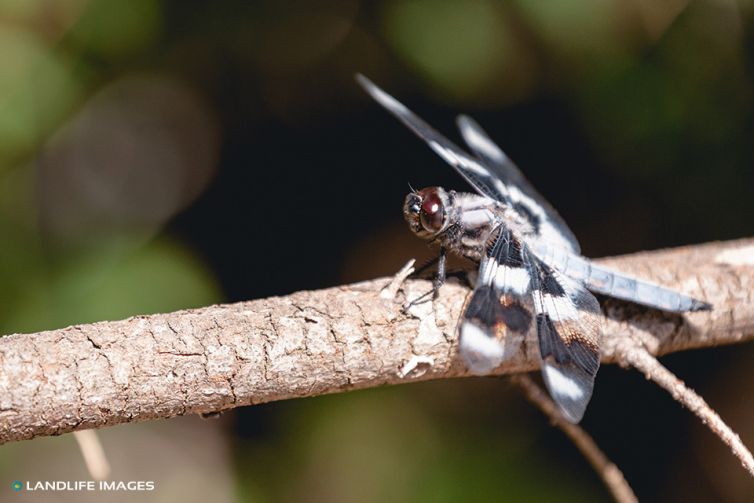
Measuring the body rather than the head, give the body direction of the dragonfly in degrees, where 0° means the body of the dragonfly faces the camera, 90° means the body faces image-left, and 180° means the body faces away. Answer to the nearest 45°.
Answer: approximately 90°
